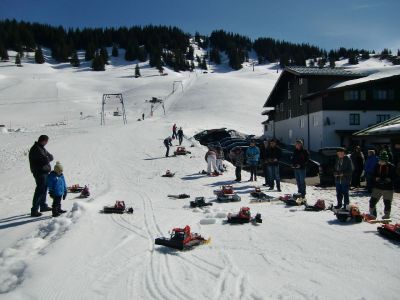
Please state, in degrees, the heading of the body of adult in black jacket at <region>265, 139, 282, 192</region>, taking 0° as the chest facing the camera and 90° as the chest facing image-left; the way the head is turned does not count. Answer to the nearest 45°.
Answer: approximately 0°

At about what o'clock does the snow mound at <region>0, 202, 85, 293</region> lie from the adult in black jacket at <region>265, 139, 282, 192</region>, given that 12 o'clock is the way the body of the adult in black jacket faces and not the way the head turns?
The snow mound is roughly at 1 o'clock from the adult in black jacket.

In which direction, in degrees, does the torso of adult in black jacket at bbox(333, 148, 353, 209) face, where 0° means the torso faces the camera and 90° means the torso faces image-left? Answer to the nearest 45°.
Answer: approximately 45°

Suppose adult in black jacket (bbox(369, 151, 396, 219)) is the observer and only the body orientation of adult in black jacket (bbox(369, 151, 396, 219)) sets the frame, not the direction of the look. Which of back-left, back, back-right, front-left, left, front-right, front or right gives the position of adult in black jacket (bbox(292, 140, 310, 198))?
right

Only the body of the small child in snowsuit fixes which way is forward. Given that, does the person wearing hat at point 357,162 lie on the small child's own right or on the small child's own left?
on the small child's own left

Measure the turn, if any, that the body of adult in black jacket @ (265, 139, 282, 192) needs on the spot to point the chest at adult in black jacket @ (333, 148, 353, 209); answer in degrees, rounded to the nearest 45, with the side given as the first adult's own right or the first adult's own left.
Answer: approximately 45° to the first adult's own left

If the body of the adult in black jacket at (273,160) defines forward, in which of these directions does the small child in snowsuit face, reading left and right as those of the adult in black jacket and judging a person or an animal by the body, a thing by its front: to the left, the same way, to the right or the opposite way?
to the left

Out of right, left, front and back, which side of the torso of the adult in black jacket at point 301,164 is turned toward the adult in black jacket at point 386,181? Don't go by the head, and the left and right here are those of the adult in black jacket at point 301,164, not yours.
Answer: left

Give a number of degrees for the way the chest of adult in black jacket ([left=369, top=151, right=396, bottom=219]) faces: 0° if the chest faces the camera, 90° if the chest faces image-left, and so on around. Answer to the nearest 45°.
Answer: approximately 45°

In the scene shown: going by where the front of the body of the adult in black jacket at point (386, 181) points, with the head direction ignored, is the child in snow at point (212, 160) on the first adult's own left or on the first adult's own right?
on the first adult's own right
